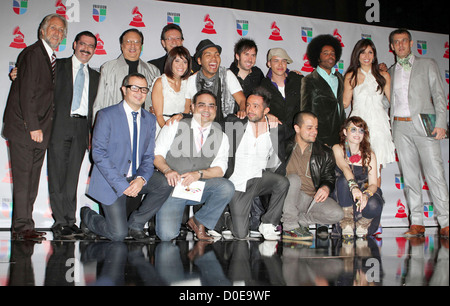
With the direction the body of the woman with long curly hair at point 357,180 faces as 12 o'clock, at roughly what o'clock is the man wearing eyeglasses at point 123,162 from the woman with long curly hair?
The man wearing eyeglasses is roughly at 2 o'clock from the woman with long curly hair.

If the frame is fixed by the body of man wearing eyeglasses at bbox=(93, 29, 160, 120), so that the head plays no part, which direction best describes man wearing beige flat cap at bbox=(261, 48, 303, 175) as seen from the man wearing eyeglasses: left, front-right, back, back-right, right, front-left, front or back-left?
left

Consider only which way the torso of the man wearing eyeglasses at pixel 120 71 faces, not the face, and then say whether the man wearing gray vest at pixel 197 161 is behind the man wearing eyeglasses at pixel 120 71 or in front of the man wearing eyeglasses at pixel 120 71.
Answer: in front

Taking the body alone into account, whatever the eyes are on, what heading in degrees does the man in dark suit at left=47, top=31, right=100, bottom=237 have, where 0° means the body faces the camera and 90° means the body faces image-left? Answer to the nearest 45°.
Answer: approximately 315°

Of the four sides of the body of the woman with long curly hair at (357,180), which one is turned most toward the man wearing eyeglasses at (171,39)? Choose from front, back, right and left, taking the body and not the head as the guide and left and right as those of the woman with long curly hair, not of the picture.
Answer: right
